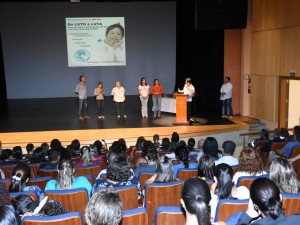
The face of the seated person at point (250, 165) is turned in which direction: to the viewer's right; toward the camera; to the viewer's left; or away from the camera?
away from the camera

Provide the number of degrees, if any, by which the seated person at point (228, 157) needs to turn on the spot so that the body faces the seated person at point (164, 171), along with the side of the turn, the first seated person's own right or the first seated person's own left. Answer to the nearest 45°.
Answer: approximately 135° to the first seated person's own left

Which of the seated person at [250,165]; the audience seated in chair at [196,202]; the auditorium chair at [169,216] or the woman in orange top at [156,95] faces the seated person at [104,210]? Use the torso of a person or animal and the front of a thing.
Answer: the woman in orange top

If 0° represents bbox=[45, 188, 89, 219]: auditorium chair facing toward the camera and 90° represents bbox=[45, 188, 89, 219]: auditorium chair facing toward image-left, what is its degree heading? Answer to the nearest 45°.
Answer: approximately 180°

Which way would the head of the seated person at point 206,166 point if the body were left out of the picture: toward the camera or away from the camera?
away from the camera

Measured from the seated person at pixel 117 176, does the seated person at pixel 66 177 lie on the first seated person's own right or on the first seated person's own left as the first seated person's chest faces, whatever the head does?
on the first seated person's own left

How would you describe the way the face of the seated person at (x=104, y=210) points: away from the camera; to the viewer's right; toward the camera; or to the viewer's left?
away from the camera

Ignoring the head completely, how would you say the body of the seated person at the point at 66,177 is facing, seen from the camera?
away from the camera

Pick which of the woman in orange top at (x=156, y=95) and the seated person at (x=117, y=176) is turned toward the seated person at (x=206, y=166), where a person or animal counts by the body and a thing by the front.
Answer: the woman in orange top

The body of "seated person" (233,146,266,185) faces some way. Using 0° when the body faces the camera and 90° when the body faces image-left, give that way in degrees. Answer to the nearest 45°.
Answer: approximately 180°

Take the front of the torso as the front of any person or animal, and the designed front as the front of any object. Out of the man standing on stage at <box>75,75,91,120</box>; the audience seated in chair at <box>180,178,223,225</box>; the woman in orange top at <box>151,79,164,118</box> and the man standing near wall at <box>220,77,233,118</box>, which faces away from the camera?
the audience seated in chair

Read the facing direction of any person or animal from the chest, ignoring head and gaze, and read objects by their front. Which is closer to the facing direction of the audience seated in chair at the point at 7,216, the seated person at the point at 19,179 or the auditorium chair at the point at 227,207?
the seated person

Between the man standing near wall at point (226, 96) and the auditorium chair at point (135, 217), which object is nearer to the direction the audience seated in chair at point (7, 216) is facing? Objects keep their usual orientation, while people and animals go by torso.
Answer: the man standing near wall

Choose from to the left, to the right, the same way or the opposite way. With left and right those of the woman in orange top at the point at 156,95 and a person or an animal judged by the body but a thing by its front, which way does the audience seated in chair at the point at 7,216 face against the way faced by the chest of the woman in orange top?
the opposite way
